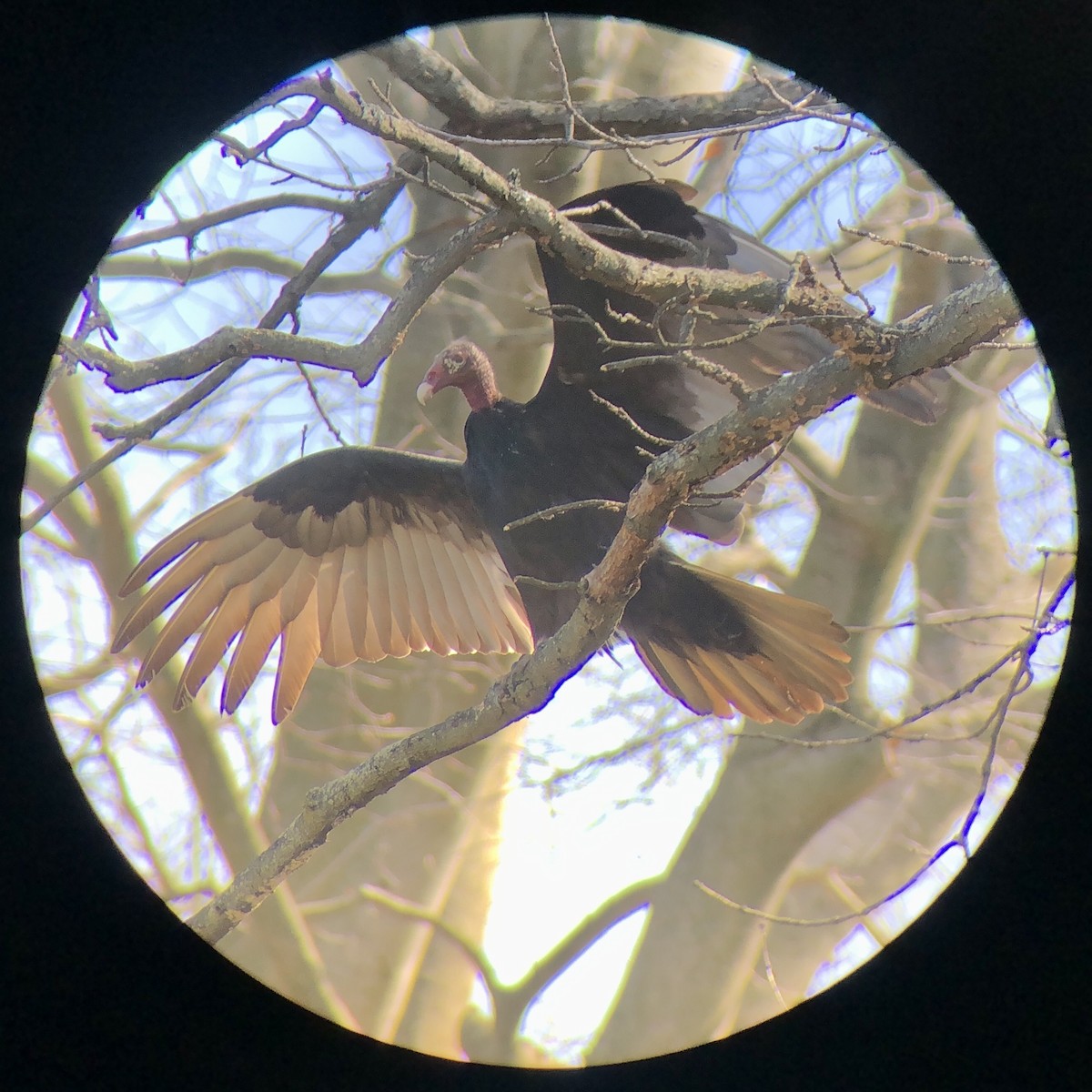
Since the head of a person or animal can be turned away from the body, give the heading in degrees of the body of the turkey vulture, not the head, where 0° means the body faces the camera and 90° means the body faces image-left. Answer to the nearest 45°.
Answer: approximately 45°
